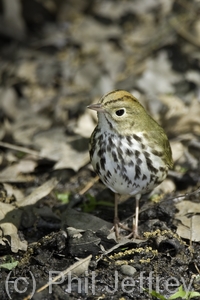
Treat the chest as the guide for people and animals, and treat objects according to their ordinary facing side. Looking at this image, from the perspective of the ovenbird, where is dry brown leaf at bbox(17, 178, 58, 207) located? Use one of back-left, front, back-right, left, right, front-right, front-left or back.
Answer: right

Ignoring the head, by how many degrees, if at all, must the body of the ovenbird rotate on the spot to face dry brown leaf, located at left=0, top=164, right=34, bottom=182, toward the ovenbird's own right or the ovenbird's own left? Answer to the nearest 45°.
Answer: approximately 90° to the ovenbird's own right

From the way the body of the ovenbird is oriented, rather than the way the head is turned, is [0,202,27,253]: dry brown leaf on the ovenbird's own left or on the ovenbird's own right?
on the ovenbird's own right

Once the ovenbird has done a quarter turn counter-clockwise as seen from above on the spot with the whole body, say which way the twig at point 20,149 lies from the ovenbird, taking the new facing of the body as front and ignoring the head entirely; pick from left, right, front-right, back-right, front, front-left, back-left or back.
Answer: back

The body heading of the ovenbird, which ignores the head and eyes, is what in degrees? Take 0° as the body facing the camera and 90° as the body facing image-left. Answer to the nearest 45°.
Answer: approximately 45°
